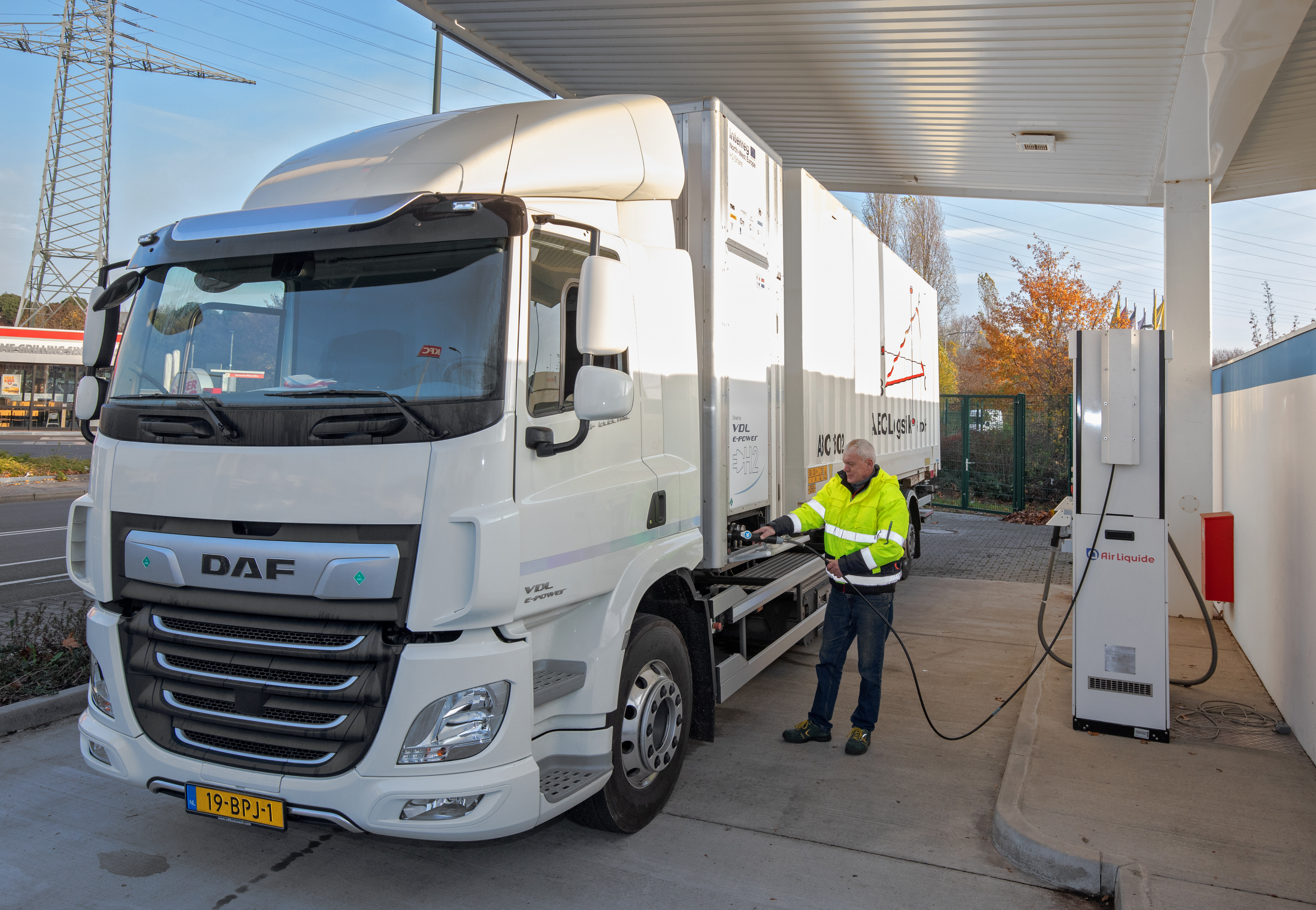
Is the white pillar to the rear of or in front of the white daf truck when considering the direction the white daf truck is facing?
to the rear

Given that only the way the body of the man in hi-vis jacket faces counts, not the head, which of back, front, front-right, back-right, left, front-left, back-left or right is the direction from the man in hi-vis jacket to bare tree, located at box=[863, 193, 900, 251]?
back-right

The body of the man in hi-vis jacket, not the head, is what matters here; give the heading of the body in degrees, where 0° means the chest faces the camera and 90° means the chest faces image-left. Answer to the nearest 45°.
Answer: approximately 45°

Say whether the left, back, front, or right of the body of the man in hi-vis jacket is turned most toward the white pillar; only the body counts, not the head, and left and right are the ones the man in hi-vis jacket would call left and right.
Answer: back

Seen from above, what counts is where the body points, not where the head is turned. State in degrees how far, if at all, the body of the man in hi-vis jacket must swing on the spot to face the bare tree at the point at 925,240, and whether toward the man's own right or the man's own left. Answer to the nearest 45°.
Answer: approximately 135° to the man's own right

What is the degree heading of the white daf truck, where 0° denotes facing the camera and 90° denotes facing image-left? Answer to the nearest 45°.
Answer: approximately 45°
